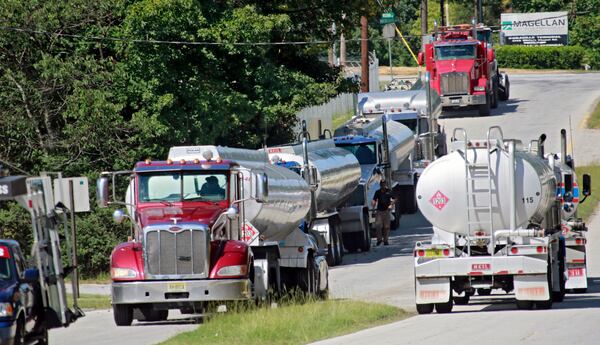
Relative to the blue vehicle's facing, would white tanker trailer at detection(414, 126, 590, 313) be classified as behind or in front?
behind

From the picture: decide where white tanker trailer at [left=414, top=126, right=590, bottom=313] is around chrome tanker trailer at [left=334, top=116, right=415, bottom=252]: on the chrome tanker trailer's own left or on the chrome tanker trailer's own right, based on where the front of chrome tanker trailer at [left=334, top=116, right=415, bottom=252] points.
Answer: on the chrome tanker trailer's own left

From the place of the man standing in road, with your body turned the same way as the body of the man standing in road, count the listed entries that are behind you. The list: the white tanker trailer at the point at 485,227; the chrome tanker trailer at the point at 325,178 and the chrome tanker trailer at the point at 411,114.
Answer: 1

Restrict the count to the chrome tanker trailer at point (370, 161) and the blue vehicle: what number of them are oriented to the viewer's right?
0

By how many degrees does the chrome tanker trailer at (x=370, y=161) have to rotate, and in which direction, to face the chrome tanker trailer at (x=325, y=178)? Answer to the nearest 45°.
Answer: approximately 45° to its left

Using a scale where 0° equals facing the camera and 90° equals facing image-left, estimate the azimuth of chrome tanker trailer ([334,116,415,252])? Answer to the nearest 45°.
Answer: approximately 45°

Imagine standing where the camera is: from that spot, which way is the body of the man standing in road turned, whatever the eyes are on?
toward the camera

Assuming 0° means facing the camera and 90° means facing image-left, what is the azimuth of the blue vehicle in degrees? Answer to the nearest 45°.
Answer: approximately 45°

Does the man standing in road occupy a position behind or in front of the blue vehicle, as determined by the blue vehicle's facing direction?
behind

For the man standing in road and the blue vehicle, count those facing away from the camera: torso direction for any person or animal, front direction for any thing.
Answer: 0

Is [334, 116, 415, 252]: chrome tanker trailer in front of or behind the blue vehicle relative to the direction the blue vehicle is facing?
behind

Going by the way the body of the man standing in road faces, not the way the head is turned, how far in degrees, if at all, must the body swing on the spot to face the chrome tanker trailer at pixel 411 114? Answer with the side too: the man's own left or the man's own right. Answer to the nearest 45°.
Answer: approximately 180°
